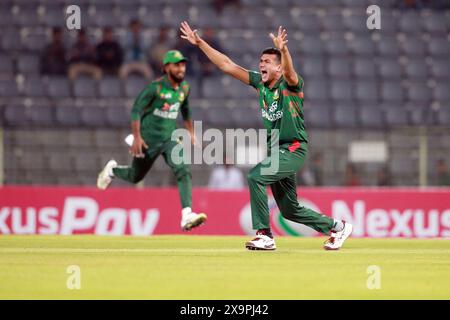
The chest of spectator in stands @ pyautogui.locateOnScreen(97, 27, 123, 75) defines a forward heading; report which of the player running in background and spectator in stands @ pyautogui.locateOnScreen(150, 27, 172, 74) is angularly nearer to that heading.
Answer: the player running in background

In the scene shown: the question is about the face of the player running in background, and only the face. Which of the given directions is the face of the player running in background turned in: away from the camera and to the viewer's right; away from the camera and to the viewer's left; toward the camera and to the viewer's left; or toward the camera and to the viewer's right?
toward the camera and to the viewer's right

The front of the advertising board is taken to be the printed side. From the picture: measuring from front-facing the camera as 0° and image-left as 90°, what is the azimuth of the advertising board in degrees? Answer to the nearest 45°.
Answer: approximately 0°

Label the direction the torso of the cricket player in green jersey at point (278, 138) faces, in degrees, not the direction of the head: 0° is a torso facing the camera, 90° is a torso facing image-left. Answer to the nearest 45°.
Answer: approximately 45°

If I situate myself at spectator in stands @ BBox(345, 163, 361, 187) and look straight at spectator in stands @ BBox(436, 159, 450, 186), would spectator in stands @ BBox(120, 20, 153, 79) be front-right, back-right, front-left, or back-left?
back-left

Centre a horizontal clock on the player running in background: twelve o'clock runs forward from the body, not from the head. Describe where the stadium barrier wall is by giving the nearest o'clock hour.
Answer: The stadium barrier wall is roughly at 8 o'clock from the player running in background.
